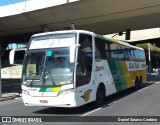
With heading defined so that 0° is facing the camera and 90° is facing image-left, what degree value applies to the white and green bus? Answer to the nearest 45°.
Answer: approximately 45°
